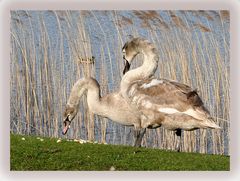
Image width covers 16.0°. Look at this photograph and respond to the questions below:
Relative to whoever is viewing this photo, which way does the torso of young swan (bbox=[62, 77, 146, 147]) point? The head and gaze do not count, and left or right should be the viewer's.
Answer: facing to the left of the viewer

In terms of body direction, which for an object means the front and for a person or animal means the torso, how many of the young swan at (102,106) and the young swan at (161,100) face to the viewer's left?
2

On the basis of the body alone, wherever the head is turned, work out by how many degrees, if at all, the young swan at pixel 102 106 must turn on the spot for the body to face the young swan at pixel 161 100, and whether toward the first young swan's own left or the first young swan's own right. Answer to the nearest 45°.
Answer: approximately 135° to the first young swan's own left

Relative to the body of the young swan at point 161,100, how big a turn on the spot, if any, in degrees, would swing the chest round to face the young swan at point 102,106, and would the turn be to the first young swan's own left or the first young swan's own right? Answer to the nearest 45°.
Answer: approximately 45° to the first young swan's own right

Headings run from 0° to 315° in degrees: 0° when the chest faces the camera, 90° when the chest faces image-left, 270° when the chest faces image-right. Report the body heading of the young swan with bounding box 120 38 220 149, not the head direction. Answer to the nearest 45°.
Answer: approximately 90°
